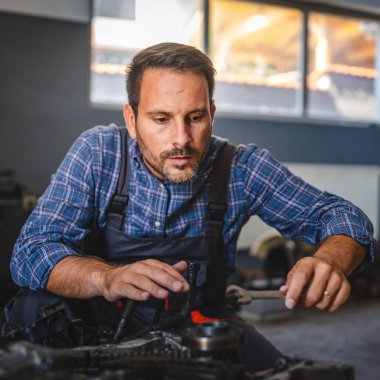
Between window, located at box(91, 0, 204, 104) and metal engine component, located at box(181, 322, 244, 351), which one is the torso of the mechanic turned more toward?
the metal engine component

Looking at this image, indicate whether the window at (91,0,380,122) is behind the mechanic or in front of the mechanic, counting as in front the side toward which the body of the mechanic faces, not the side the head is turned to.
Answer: behind

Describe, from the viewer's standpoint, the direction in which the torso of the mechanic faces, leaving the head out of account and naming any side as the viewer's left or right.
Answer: facing the viewer

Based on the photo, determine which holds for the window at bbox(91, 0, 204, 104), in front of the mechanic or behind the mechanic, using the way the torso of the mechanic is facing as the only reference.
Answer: behind

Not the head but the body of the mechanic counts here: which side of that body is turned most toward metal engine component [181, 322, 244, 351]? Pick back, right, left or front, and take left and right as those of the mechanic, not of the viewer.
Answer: front
